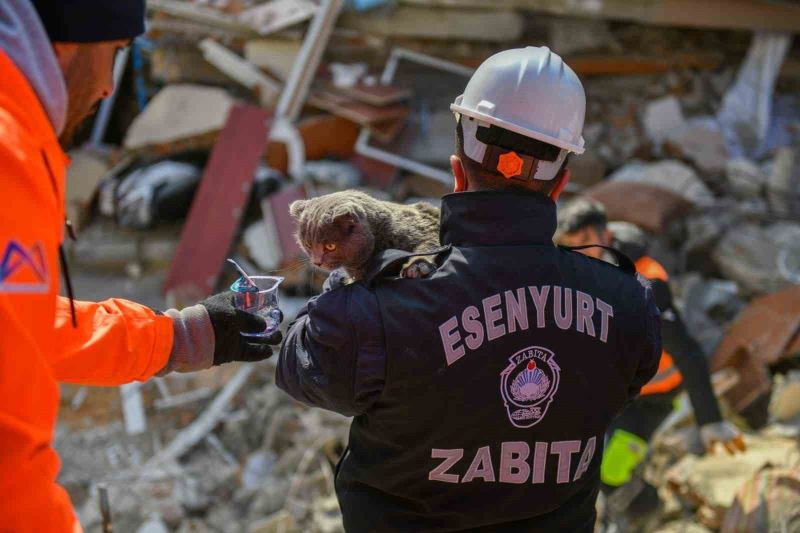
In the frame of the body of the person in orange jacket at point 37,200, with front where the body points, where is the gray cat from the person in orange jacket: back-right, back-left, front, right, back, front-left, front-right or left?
front-left

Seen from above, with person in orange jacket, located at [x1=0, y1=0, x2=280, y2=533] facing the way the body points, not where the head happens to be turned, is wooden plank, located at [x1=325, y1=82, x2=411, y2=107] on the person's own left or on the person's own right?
on the person's own left

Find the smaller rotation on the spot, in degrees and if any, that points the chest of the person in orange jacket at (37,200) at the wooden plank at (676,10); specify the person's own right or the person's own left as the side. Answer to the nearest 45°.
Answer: approximately 45° to the person's own left

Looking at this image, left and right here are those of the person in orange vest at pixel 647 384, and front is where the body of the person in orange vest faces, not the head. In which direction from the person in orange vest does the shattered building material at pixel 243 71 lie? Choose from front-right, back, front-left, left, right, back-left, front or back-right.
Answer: right

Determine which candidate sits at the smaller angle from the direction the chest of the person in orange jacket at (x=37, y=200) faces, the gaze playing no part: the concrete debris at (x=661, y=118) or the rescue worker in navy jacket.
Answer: the rescue worker in navy jacket

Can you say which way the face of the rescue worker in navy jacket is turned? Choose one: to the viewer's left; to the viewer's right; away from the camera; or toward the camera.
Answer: away from the camera

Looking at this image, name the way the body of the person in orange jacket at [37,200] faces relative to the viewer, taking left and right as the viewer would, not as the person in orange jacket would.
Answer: facing to the right of the viewer

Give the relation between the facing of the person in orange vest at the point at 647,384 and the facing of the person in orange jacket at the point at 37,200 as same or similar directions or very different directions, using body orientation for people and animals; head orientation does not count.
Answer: very different directions

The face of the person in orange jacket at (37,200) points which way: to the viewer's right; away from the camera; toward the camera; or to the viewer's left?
to the viewer's right

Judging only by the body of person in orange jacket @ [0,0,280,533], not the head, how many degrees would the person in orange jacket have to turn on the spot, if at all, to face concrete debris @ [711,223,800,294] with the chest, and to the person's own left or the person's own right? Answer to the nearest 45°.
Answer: approximately 45° to the person's own left

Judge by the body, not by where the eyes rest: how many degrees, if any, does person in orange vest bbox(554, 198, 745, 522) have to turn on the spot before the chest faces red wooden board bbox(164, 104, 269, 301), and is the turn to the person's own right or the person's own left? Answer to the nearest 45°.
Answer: approximately 90° to the person's own right

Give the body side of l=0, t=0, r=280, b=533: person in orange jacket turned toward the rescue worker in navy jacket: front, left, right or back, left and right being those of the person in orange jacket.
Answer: front
